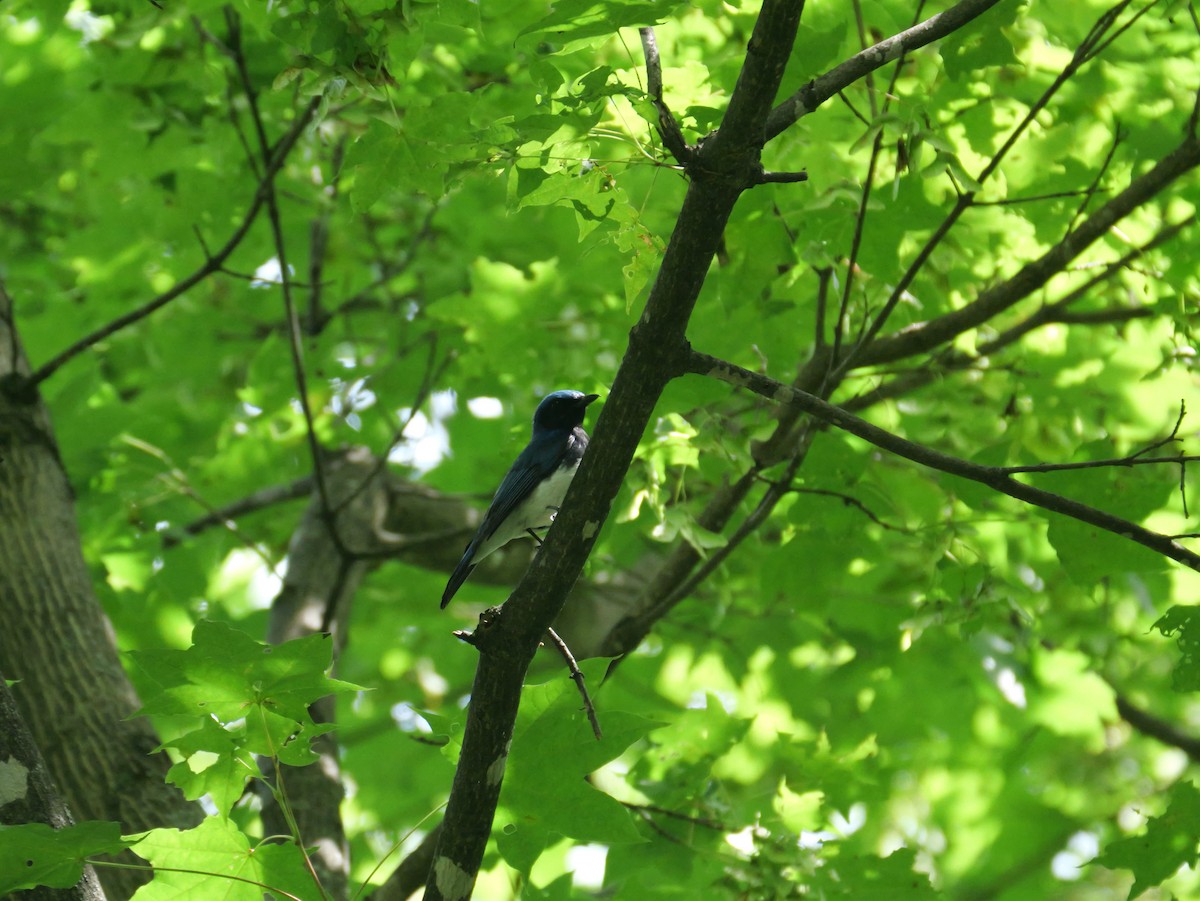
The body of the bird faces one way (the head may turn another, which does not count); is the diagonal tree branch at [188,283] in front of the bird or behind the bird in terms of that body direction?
behind

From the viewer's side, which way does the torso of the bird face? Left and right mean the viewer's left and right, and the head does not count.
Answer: facing to the right of the viewer

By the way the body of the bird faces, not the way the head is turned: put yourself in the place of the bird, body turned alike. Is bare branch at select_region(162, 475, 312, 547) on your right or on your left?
on your left
